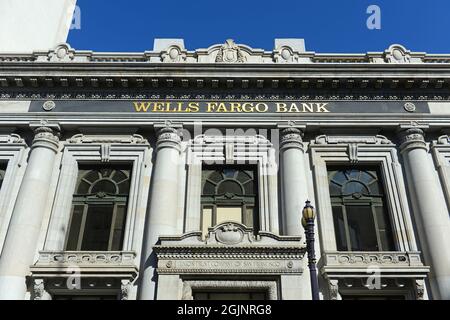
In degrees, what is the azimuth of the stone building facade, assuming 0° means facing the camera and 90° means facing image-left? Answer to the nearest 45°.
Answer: approximately 0°
